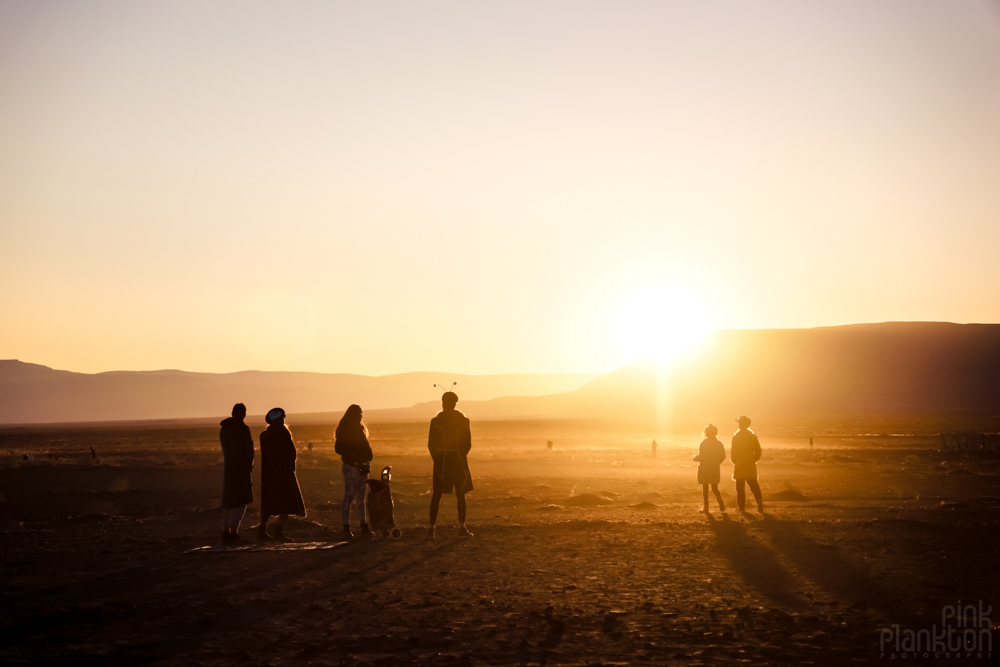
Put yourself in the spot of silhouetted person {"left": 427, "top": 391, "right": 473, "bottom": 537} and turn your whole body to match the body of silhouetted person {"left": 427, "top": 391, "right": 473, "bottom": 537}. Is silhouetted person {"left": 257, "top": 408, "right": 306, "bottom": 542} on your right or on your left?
on your left

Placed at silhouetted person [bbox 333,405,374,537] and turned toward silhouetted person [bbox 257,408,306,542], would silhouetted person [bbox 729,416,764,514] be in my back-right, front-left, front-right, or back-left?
back-right

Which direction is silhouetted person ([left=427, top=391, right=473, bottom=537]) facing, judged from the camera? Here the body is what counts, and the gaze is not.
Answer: away from the camera

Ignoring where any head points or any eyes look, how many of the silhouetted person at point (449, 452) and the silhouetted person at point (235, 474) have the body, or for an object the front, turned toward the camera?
0

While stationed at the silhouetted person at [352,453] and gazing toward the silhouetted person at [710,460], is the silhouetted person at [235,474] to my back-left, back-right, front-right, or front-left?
back-left

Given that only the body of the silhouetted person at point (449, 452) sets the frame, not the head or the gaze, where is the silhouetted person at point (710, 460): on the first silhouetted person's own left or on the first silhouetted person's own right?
on the first silhouetted person's own right

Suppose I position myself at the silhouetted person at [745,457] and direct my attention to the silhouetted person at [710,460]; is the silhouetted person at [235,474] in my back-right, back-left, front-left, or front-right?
front-left

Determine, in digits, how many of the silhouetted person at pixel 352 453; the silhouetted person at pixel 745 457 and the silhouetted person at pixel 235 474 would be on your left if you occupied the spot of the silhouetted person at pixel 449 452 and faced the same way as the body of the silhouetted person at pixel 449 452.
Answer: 2

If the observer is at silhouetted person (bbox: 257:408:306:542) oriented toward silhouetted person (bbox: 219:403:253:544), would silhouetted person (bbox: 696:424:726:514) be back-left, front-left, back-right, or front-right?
back-right

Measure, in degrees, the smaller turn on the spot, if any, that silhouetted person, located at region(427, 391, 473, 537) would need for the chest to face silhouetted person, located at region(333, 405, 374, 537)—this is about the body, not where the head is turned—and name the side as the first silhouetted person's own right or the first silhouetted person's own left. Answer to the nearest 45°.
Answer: approximately 90° to the first silhouetted person's own left

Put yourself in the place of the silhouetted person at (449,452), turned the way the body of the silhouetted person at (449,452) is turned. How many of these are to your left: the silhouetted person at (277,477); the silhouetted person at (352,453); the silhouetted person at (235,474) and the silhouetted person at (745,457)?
3

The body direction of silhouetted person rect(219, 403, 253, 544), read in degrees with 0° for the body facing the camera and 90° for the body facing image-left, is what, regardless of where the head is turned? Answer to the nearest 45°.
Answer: approximately 225°

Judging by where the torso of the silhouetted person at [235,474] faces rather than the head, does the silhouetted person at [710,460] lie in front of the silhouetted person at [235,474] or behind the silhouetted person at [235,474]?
in front

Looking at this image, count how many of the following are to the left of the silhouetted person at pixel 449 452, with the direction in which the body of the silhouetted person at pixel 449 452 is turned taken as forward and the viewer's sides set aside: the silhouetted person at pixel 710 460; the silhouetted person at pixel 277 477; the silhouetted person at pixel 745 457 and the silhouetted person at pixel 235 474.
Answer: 2
